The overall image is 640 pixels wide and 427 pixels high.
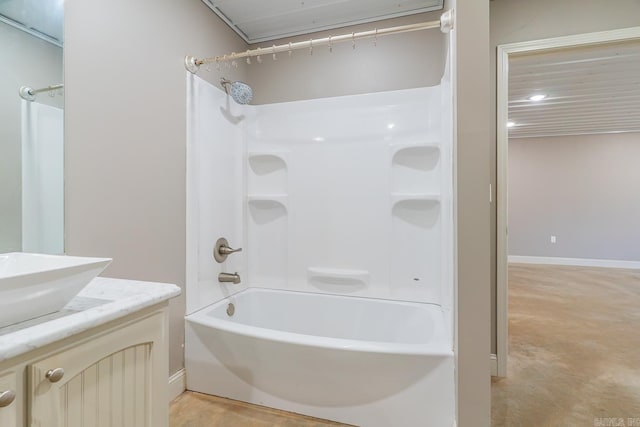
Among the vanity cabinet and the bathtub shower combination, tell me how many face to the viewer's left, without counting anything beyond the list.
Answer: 0

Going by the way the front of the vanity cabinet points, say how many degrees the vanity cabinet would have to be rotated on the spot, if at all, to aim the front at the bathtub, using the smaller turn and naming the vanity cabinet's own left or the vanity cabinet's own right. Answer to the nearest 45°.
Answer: approximately 45° to the vanity cabinet's own left

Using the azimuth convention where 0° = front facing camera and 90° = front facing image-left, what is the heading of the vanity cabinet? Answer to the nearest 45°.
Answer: approximately 315°

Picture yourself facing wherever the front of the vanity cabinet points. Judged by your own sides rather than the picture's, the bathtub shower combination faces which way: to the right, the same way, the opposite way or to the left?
to the right

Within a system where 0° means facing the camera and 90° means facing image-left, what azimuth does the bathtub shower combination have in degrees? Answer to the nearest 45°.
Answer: approximately 0°

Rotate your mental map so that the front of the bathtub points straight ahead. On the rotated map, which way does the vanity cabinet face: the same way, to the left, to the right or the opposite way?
to the left

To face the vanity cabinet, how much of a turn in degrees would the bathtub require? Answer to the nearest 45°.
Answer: approximately 45° to its right

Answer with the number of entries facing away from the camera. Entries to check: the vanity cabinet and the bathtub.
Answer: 0

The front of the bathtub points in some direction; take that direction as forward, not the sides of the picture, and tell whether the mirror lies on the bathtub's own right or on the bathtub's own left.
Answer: on the bathtub's own right

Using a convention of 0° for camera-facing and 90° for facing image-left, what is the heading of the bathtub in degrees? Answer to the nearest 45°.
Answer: approximately 0°
